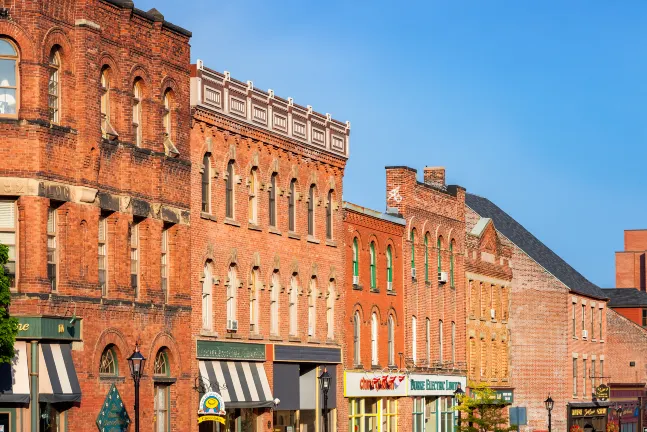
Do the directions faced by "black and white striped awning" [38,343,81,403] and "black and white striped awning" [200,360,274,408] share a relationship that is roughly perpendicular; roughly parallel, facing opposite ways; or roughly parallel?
roughly parallel

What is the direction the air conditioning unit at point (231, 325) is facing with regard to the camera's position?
facing the viewer and to the right of the viewer

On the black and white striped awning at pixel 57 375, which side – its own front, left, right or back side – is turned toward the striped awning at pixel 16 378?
right

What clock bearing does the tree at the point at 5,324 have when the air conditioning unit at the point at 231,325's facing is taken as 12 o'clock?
The tree is roughly at 2 o'clock from the air conditioning unit.

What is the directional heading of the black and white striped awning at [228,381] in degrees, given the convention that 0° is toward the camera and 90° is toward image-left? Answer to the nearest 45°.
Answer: approximately 315°

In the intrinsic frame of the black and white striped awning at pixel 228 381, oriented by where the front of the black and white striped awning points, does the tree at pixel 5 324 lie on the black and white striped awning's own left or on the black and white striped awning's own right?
on the black and white striped awning's own right

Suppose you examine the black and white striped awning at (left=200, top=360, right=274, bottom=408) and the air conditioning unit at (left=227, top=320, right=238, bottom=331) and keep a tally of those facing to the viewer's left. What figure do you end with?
0

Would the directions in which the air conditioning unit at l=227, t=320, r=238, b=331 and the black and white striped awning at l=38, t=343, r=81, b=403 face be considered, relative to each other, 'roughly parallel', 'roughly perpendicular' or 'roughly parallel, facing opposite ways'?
roughly parallel

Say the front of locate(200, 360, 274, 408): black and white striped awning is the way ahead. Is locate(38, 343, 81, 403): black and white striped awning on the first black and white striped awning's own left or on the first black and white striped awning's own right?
on the first black and white striped awning's own right

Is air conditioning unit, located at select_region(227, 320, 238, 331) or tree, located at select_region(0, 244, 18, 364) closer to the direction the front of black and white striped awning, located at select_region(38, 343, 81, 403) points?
the tree

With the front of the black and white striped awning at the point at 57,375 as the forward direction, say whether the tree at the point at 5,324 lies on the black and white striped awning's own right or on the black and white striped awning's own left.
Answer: on the black and white striped awning's own right
